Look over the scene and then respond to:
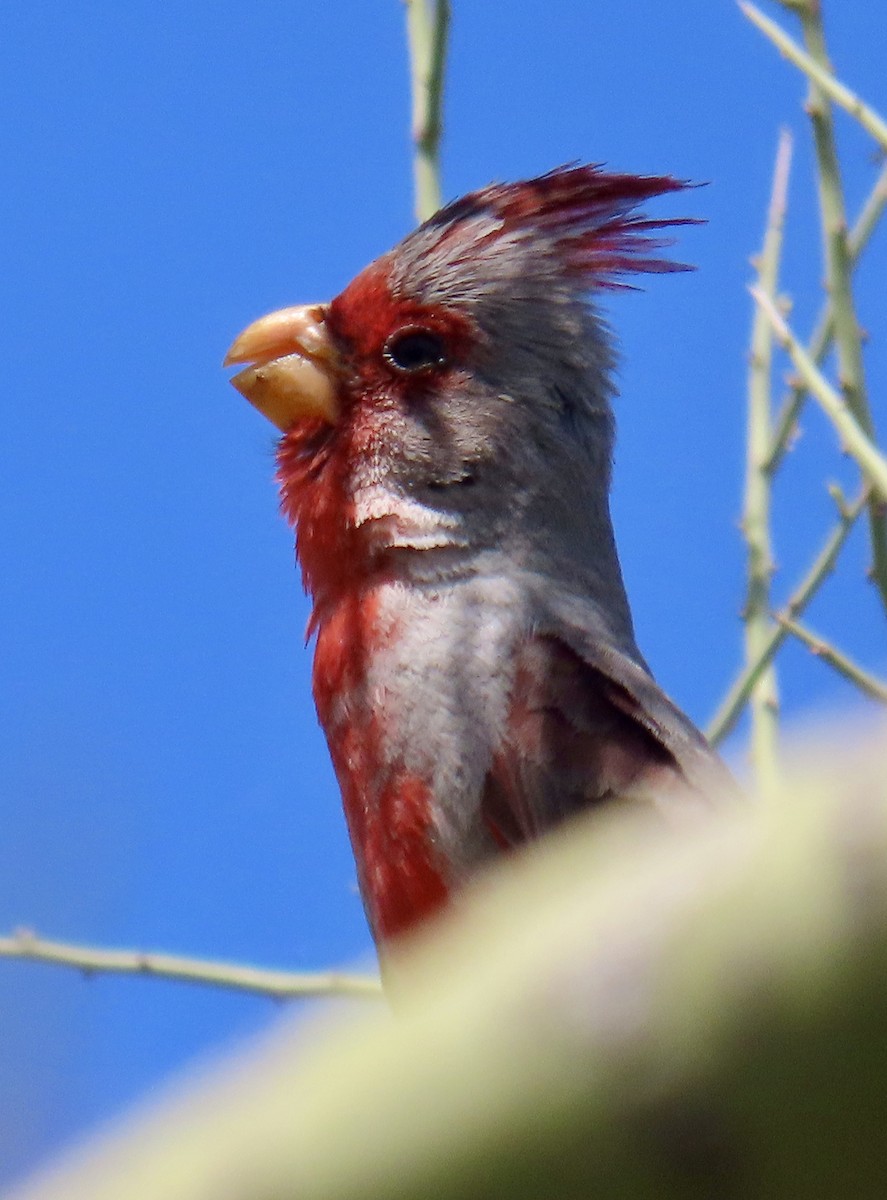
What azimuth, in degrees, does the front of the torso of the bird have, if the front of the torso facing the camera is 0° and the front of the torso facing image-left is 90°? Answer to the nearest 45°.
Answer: approximately 90°

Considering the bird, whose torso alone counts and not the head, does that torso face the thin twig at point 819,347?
no

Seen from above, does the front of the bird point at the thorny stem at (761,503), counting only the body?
no

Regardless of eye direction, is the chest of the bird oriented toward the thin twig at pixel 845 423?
no

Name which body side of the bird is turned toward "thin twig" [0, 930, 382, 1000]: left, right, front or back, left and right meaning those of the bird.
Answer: front
